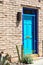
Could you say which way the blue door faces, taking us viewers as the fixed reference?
facing the viewer and to the right of the viewer

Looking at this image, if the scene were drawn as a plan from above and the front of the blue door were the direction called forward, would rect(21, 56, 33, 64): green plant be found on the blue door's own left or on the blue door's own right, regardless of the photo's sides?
on the blue door's own right
